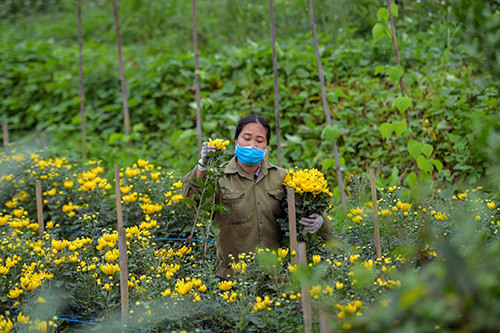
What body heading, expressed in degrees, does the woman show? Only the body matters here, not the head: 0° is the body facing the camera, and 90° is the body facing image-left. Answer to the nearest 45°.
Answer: approximately 0°
